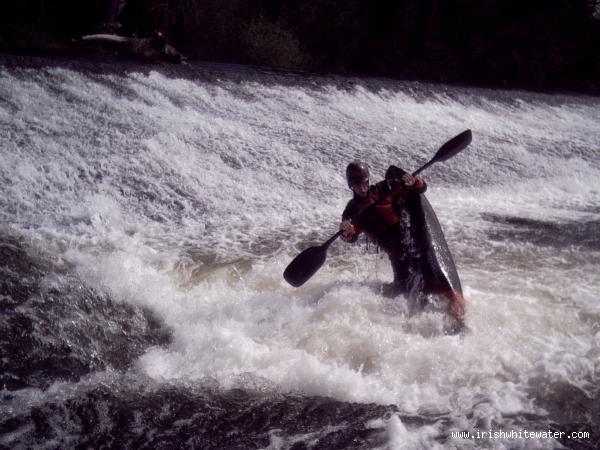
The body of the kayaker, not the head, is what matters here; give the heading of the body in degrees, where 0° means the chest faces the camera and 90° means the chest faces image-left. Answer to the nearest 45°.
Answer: approximately 0°
